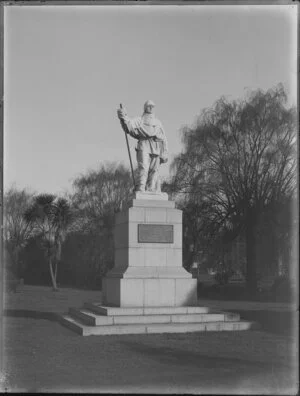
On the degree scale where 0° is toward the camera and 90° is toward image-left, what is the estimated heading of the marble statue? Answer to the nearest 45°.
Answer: approximately 0°

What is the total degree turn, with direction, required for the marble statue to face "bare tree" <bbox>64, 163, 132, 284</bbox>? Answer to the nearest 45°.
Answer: approximately 180°
